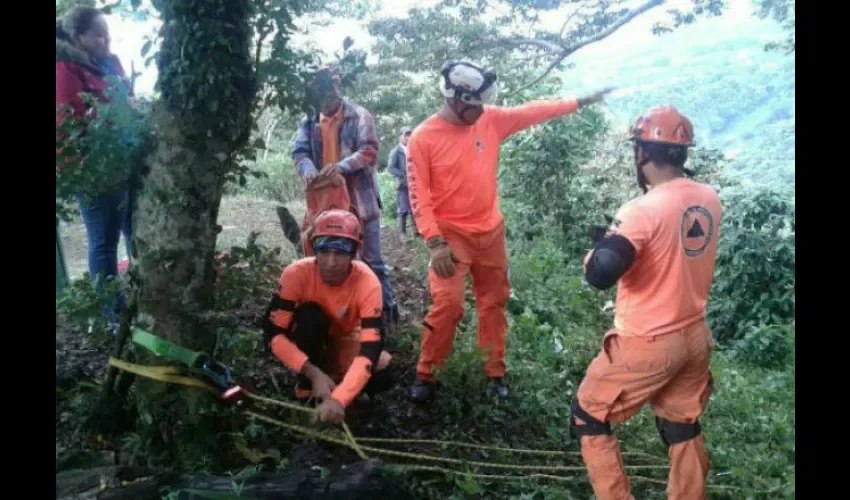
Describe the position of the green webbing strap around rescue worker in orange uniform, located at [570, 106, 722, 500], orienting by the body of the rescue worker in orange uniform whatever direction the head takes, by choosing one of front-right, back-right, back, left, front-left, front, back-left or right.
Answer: front-left

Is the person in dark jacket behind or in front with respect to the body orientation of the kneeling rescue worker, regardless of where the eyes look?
behind

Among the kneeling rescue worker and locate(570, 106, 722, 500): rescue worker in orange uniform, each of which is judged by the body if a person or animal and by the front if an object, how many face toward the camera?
1

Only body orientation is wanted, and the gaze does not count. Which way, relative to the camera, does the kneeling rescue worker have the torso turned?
toward the camera

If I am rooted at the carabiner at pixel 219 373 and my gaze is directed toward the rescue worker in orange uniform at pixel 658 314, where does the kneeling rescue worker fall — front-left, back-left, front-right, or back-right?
front-left

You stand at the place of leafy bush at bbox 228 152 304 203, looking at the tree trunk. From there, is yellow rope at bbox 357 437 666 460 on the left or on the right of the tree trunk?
left

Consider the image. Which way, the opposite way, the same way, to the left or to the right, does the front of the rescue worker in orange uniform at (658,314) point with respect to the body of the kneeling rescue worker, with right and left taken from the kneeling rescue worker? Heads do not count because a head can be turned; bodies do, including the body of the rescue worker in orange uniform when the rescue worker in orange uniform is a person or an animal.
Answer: the opposite way

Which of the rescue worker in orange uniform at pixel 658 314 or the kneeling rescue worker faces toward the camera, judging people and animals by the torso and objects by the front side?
the kneeling rescue worker

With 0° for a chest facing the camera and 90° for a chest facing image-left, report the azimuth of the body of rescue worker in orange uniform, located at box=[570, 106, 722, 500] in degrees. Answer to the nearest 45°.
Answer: approximately 135°

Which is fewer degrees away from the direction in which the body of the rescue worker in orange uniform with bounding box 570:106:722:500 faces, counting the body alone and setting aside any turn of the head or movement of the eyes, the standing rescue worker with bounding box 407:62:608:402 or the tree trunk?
the standing rescue worker

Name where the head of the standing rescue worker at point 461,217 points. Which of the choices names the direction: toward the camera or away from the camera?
toward the camera

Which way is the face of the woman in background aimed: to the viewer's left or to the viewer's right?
to the viewer's right

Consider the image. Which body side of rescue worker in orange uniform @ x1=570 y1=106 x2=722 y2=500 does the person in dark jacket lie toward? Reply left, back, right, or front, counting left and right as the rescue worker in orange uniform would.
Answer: front

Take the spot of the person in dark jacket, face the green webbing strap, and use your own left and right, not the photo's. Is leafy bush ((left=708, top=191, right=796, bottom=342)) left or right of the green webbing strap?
left
